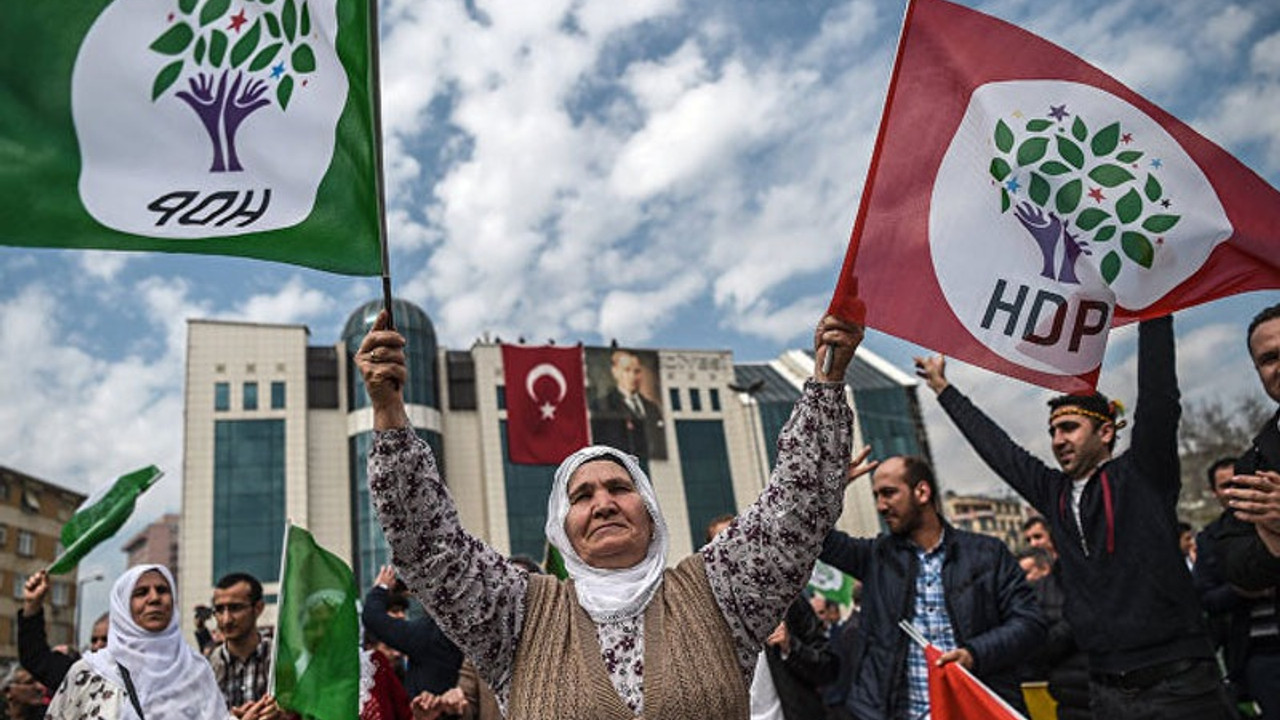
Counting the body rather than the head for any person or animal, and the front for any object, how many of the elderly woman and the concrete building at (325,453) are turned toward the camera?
2

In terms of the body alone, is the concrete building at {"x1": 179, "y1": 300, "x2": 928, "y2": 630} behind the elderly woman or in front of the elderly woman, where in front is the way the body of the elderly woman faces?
behind

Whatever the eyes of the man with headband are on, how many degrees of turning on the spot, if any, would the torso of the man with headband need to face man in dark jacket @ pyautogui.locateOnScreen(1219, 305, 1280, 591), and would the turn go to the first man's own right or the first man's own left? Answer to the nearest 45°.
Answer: approximately 90° to the first man's own left

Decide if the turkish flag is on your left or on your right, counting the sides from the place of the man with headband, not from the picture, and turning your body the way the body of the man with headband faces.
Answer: on your right

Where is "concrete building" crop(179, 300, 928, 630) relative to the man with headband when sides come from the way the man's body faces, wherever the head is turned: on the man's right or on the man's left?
on the man's right

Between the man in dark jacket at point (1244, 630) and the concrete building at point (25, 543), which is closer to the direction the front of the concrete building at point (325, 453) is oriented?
the man in dark jacket

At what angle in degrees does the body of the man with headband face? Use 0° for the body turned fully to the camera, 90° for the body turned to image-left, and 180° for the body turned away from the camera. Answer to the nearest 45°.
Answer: approximately 45°

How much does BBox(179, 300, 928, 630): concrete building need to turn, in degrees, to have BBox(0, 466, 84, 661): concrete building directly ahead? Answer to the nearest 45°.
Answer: approximately 90° to its right

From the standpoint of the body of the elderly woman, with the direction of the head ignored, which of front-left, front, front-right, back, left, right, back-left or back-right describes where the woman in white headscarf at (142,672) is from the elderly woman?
back-right

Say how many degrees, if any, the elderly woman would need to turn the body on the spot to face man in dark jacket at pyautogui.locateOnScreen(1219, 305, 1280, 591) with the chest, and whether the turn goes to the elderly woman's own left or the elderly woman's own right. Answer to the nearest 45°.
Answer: approximately 90° to the elderly woman's own left
